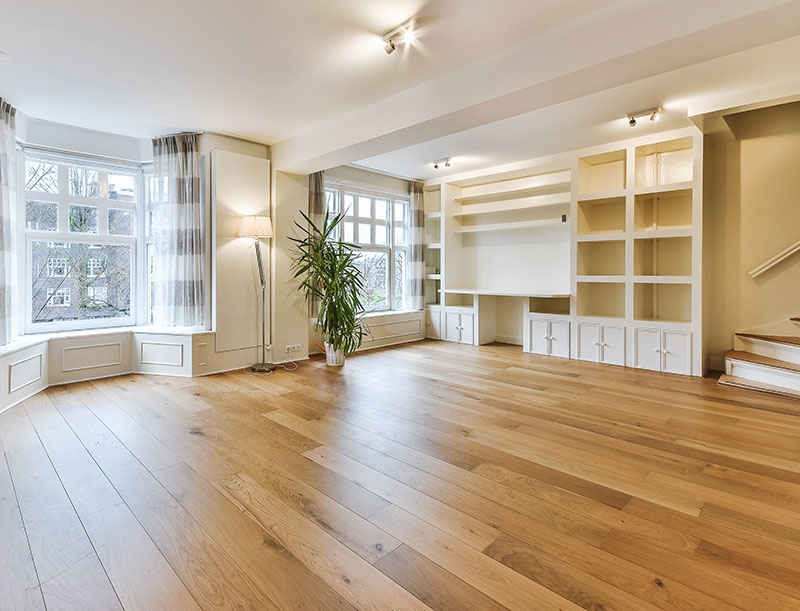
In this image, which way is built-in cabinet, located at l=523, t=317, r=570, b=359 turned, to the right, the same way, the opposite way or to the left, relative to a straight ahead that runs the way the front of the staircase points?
the same way

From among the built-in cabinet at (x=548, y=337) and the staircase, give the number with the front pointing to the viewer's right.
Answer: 0

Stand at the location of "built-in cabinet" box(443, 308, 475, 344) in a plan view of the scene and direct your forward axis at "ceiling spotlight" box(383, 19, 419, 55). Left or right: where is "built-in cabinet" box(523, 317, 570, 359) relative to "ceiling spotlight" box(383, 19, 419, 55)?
left

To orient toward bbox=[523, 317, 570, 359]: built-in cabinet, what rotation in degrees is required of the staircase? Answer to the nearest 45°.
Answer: approximately 45° to its right

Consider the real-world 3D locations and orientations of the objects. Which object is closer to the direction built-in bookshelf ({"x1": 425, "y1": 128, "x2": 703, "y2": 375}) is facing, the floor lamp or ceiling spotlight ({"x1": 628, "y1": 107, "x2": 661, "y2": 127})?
the floor lamp

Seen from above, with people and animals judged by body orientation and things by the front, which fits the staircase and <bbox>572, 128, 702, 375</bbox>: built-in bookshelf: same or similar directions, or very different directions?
same or similar directions

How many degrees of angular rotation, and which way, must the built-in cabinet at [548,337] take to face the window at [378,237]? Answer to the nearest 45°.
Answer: approximately 45° to its right

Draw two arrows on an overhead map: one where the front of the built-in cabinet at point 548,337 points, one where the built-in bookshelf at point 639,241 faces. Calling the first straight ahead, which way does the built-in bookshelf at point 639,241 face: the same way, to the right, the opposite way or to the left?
the same way

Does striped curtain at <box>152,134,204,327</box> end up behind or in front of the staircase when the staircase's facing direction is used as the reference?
in front

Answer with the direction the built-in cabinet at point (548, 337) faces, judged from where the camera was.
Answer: facing the viewer and to the left of the viewer

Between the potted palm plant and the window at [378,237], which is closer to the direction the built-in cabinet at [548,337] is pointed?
the potted palm plant

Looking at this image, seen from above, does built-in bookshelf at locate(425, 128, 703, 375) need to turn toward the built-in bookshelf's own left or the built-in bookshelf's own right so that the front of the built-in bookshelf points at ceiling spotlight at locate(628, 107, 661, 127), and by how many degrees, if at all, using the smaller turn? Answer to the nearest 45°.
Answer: approximately 45° to the built-in bookshelf's own left

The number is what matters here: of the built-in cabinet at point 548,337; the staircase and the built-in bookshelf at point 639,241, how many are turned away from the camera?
0

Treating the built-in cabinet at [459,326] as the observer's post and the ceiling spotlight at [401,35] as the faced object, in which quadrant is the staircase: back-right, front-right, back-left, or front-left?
front-left
